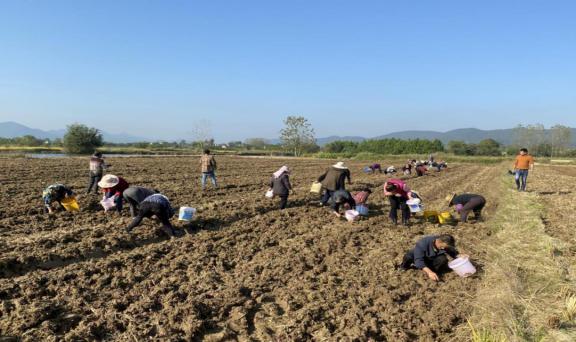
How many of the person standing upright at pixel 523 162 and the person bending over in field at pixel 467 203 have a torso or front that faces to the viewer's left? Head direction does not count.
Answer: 1

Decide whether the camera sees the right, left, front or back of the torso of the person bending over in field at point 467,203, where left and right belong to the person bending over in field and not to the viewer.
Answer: left

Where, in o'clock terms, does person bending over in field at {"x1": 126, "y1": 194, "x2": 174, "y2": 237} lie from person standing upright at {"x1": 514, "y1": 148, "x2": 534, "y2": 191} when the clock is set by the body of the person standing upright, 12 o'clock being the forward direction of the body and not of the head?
The person bending over in field is roughly at 1 o'clock from the person standing upright.

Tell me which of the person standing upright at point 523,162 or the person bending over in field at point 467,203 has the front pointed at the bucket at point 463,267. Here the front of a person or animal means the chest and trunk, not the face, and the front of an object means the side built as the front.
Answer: the person standing upright

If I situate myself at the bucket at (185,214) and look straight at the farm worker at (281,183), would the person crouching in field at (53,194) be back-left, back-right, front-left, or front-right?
back-left

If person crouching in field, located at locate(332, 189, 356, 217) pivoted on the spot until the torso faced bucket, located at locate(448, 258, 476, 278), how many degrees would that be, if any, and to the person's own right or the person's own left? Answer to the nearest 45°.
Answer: approximately 45° to the person's own right

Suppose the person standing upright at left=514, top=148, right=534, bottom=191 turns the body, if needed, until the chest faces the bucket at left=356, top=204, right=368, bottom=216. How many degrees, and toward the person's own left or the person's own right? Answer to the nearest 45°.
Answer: approximately 45° to the person's own right

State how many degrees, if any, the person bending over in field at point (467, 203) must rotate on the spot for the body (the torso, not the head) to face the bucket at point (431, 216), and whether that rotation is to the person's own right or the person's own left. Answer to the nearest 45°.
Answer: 0° — they already face it

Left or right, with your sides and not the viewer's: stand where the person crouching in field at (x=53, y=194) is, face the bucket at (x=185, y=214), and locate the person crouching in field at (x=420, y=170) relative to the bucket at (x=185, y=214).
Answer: left

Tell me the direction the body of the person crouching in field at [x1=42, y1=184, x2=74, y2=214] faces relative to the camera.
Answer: to the viewer's left

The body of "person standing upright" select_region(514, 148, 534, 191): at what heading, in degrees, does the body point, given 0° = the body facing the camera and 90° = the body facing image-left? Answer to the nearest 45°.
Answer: approximately 0°
